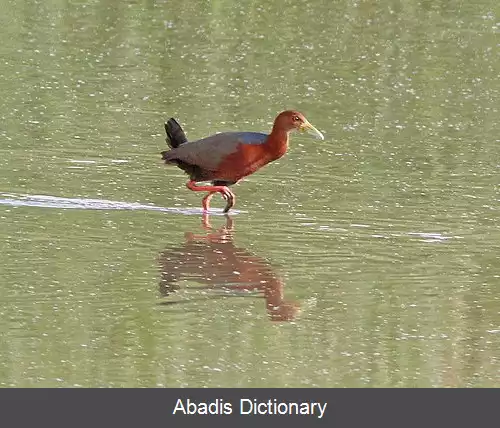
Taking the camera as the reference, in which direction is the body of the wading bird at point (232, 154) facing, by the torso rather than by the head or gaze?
to the viewer's right
